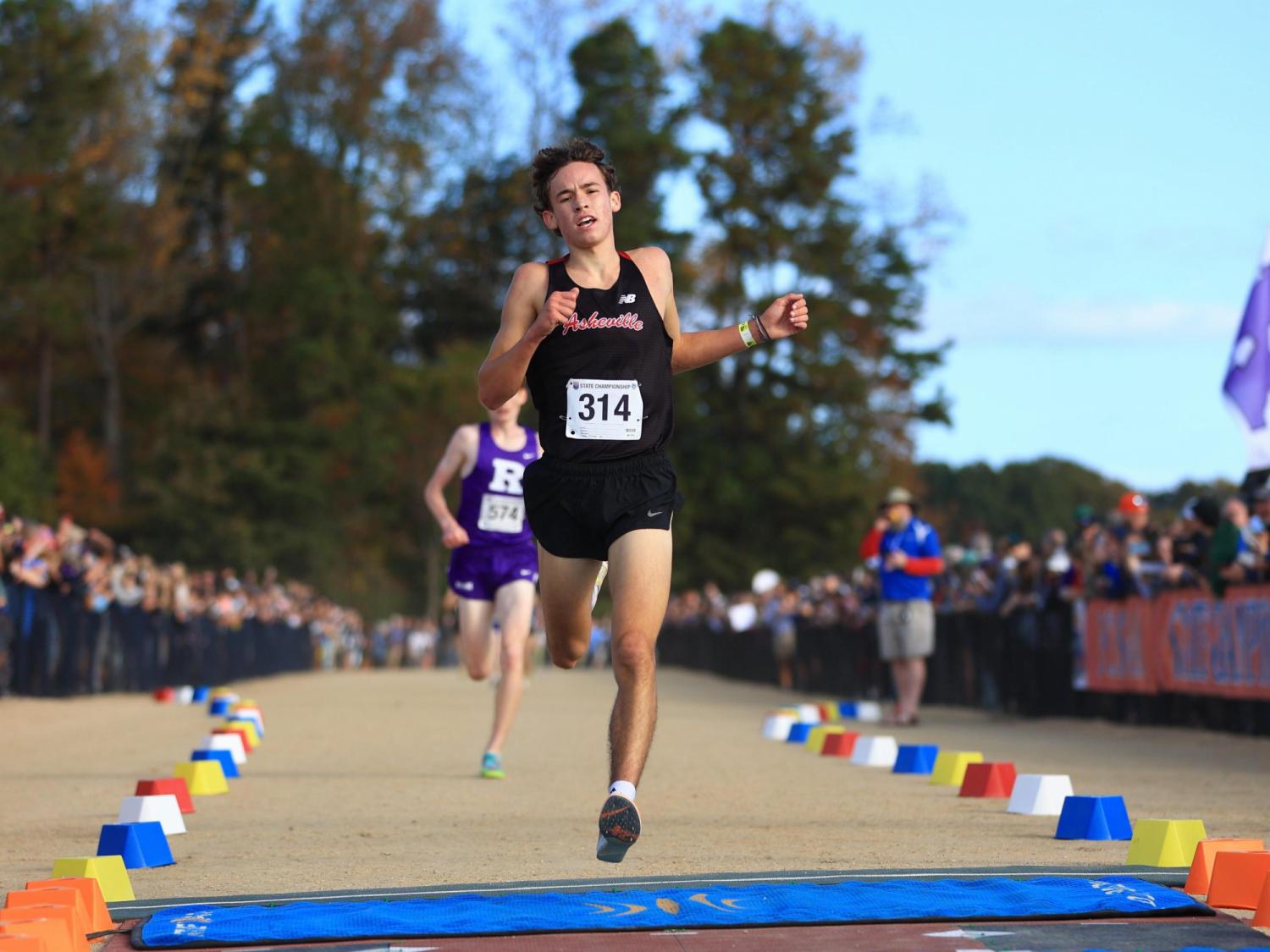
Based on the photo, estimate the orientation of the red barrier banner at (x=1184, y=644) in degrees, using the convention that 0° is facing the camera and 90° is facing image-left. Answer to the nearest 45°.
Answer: approximately 45°

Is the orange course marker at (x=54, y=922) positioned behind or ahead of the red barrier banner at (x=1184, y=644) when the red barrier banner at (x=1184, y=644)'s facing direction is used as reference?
ahead

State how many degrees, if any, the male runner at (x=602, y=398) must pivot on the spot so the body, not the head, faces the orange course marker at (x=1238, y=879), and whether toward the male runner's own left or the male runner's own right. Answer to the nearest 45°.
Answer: approximately 45° to the male runner's own left

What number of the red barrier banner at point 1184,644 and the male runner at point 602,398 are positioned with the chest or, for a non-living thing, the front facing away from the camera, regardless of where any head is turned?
0

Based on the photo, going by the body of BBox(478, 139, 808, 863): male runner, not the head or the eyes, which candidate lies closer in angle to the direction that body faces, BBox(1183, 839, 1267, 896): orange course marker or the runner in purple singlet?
the orange course marker

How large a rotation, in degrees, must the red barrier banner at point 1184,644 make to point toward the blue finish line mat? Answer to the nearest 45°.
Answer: approximately 45° to its left

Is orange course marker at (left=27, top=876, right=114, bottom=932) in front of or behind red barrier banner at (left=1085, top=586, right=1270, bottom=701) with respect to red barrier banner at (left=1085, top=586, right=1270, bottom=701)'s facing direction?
in front

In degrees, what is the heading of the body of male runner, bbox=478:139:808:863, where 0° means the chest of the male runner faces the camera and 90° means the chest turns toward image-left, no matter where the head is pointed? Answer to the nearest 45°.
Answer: approximately 0°

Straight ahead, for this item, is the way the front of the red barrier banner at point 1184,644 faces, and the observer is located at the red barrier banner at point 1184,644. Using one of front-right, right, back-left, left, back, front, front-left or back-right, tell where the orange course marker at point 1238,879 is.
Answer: front-left

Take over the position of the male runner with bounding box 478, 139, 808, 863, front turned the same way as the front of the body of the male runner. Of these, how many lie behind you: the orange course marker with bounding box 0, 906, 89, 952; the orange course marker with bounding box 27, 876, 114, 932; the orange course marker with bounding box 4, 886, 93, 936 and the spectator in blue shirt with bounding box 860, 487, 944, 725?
1

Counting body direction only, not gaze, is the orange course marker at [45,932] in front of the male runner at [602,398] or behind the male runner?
in front

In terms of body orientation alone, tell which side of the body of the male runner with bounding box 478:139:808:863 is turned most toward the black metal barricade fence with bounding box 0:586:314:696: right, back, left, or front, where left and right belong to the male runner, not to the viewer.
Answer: back

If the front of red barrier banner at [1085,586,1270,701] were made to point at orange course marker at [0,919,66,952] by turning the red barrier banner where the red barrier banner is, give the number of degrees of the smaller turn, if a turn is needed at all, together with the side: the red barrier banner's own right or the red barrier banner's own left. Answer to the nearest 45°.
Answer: approximately 45° to the red barrier banner's own left

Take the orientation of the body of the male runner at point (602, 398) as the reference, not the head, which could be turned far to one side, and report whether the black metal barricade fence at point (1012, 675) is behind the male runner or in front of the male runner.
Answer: behind

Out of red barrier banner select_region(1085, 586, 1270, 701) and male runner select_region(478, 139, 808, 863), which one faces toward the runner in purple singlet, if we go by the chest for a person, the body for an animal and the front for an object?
the red barrier banner
